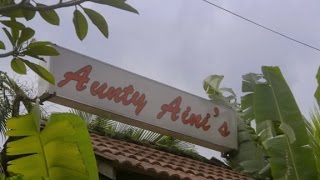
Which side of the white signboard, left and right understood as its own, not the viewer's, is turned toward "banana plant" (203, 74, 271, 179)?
left

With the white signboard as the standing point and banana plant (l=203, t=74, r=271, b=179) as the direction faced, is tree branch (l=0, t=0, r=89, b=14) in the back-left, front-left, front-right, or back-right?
back-right

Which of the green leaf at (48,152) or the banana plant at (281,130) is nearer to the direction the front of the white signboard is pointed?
the banana plant

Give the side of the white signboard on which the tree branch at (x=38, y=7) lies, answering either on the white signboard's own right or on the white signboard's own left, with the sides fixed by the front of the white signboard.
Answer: on the white signboard's own right

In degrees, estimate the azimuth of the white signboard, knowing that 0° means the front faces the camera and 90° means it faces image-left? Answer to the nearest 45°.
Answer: approximately 315°

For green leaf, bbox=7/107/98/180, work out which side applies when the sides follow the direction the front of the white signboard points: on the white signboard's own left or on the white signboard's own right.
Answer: on the white signboard's own right
